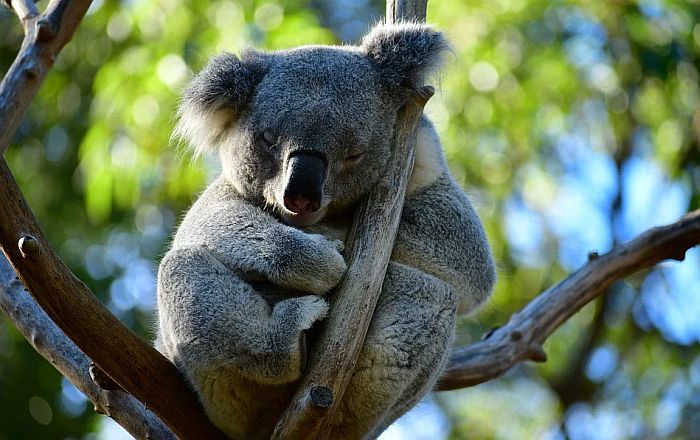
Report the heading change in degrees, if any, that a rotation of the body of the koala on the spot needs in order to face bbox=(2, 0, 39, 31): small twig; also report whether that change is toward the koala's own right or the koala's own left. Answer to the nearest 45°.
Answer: approximately 135° to the koala's own right

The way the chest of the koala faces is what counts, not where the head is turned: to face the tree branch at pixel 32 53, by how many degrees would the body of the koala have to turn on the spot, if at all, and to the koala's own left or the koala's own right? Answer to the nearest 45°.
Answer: approximately 135° to the koala's own right

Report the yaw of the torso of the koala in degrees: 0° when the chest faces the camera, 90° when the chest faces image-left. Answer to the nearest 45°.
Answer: approximately 0°
